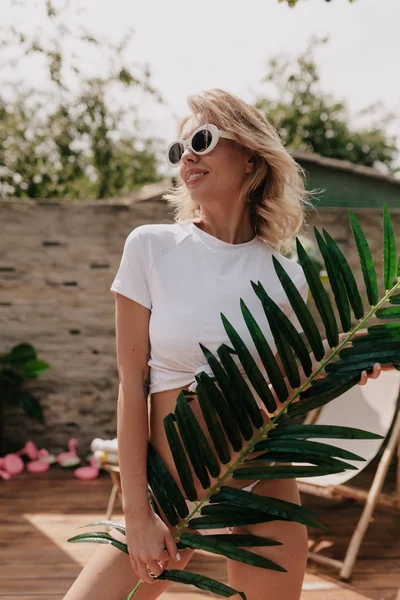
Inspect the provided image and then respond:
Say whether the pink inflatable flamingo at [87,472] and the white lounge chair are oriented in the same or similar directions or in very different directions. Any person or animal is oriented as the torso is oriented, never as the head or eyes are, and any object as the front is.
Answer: very different directions

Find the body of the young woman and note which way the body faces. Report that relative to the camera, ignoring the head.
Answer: toward the camera

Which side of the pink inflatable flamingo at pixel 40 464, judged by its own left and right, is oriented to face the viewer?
right

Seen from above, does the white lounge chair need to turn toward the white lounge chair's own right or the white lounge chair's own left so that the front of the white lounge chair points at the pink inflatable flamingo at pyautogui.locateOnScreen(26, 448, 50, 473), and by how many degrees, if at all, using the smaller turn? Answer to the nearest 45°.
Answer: approximately 45° to the white lounge chair's own right

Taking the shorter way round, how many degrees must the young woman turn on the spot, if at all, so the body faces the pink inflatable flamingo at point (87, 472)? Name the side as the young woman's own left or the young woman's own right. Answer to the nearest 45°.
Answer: approximately 180°

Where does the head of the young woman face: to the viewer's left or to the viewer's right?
to the viewer's left

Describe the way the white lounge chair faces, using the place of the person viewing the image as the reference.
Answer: facing the viewer and to the left of the viewer

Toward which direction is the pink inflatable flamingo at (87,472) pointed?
to the viewer's right

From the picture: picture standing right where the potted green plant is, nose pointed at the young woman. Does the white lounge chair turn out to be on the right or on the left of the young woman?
left
